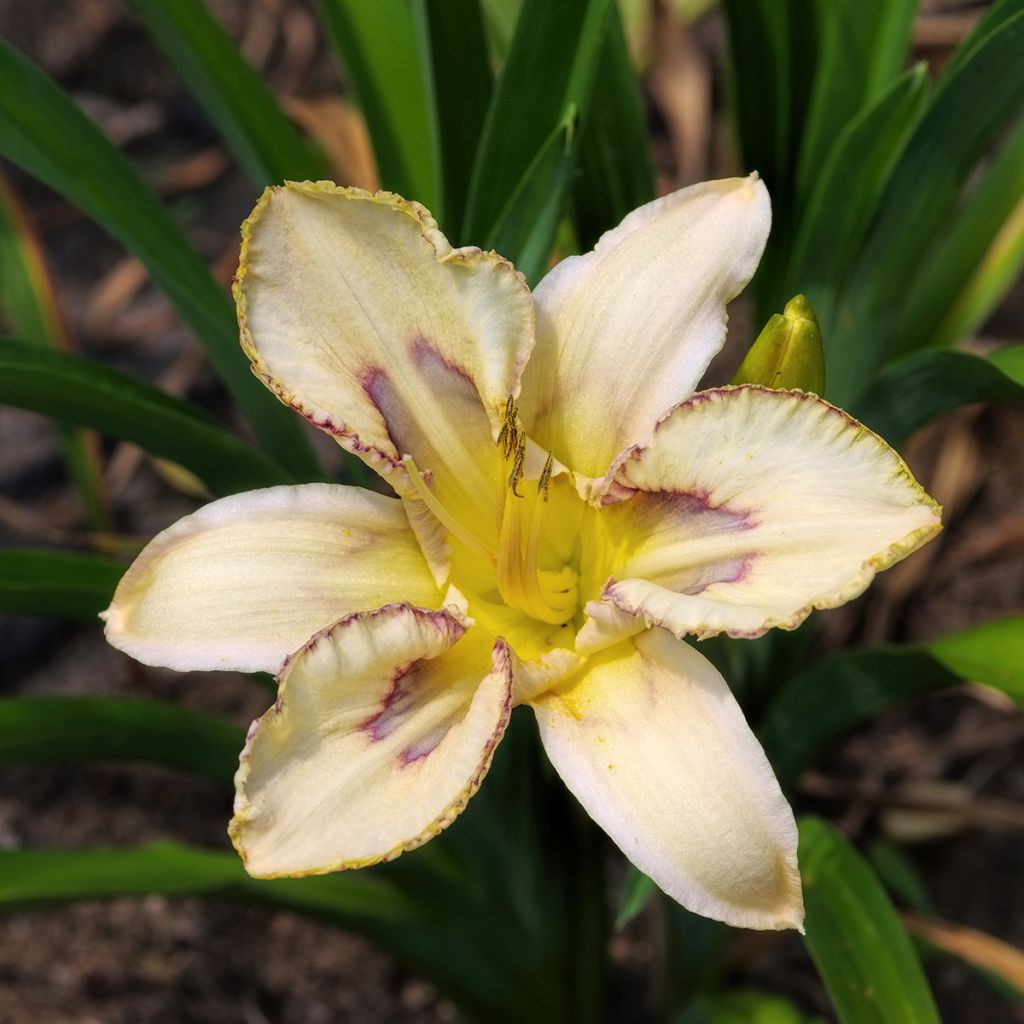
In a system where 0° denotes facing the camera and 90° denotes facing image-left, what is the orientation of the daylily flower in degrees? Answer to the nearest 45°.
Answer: approximately 0°
